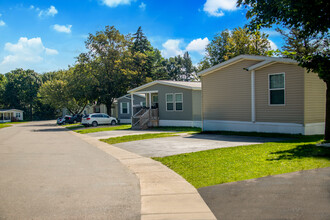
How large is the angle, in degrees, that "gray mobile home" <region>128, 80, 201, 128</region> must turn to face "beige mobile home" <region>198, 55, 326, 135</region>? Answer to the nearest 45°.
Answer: approximately 90° to its left

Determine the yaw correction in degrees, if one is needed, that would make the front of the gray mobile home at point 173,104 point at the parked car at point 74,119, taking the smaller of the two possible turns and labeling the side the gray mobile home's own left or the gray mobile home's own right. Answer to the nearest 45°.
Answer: approximately 90° to the gray mobile home's own right

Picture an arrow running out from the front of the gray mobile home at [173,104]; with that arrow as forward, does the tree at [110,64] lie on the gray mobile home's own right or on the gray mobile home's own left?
on the gray mobile home's own right

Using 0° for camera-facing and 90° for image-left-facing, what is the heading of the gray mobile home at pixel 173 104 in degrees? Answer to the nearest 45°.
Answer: approximately 45°
